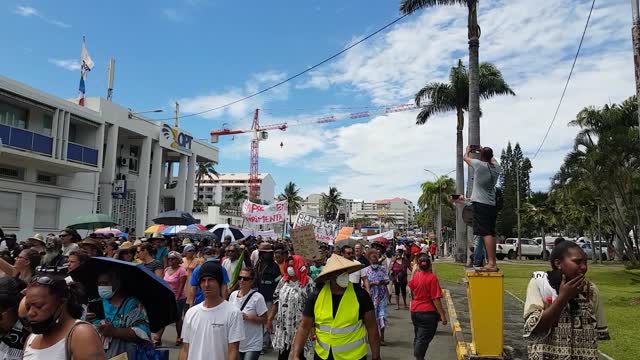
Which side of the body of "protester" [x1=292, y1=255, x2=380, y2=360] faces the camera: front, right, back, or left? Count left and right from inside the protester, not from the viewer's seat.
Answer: front

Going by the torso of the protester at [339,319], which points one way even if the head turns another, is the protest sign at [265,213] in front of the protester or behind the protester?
behind

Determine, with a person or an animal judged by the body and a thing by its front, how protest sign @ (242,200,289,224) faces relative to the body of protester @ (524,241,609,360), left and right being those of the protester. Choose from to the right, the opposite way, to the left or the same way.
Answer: the same way

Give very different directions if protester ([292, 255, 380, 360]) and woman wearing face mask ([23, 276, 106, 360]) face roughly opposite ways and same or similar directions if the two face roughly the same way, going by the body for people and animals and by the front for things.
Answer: same or similar directions

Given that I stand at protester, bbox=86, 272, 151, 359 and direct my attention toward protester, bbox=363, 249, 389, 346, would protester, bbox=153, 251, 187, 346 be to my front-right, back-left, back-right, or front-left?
front-left

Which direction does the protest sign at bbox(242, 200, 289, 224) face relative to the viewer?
toward the camera

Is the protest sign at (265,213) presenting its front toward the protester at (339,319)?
yes

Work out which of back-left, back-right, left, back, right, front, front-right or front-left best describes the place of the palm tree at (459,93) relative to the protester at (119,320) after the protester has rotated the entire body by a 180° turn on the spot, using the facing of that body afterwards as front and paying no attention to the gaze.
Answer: front

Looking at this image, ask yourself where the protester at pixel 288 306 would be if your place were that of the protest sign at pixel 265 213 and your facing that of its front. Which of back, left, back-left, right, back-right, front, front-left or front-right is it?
front

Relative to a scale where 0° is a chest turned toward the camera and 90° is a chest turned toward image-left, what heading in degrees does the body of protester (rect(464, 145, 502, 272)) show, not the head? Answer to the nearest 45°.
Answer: approximately 135°

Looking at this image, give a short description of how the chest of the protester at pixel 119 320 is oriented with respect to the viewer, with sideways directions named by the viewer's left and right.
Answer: facing the viewer and to the left of the viewer

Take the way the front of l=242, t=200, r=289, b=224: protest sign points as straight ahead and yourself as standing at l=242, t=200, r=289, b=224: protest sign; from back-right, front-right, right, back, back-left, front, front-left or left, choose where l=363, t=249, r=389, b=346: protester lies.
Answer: front

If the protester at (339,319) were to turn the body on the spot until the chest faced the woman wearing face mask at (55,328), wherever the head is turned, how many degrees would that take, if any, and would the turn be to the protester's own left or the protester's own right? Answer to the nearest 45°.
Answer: approximately 45° to the protester's own right

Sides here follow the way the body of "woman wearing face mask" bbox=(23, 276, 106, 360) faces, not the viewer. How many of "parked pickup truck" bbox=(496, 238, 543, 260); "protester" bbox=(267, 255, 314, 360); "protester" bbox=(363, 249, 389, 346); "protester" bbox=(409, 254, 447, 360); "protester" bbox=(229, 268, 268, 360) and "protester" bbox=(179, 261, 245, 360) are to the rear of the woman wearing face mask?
6

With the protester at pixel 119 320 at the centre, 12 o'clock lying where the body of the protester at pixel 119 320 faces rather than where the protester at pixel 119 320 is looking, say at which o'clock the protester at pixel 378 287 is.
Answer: the protester at pixel 378 287 is roughly at 6 o'clock from the protester at pixel 119 320.
